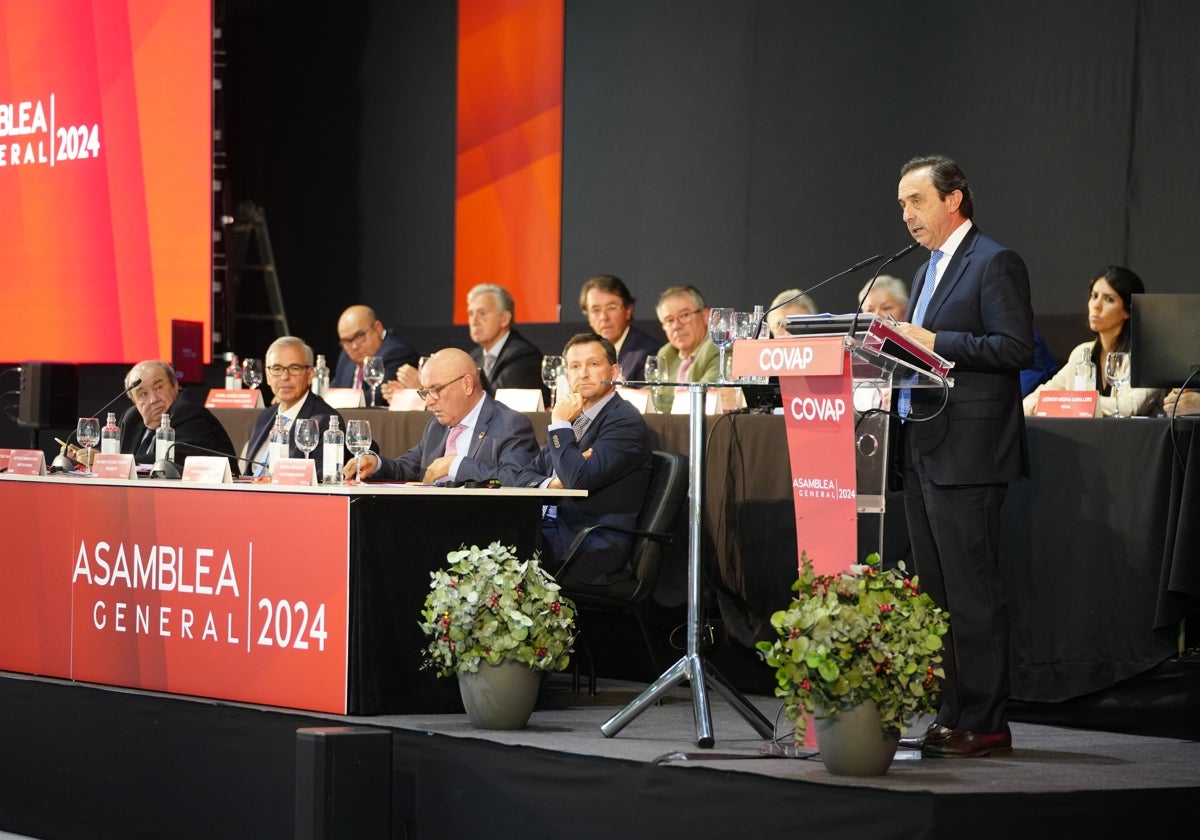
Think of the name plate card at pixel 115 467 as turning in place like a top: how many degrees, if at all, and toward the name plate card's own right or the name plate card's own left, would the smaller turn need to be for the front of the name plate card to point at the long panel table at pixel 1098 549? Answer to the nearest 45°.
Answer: approximately 90° to the name plate card's own left

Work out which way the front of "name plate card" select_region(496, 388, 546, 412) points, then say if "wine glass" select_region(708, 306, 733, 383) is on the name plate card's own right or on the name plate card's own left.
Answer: on the name plate card's own left

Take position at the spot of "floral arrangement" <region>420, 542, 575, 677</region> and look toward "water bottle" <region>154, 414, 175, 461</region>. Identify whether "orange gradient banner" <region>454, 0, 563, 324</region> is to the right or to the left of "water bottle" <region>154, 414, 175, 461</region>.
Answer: right

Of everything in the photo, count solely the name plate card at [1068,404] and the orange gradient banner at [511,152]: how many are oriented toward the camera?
2

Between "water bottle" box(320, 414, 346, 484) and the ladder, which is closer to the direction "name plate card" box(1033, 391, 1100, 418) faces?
the water bottle

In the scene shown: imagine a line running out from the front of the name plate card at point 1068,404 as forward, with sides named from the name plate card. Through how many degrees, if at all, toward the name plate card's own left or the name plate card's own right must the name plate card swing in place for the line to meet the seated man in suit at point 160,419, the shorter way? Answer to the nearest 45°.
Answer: approximately 90° to the name plate card's own right

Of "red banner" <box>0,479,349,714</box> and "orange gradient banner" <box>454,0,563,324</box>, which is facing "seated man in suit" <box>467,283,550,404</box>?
the orange gradient banner

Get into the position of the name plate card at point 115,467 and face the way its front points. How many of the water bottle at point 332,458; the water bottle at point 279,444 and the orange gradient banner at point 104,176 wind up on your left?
2

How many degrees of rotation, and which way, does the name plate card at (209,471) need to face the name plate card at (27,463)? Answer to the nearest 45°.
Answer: approximately 90° to its right
